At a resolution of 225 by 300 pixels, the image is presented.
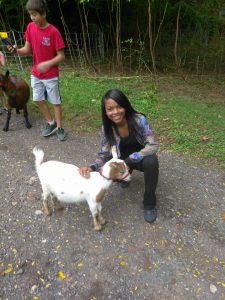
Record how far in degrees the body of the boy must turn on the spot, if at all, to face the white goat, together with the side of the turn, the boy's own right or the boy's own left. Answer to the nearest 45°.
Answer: approximately 45° to the boy's own left

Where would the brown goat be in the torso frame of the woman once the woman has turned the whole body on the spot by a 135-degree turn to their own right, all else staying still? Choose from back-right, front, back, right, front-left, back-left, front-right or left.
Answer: front

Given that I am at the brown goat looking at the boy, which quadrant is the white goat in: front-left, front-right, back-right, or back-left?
front-right

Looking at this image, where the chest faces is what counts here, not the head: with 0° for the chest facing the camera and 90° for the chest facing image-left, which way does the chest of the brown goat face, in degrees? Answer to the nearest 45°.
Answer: approximately 45°

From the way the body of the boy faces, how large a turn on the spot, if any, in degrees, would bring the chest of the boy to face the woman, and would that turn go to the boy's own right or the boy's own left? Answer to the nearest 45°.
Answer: approximately 45° to the boy's own left

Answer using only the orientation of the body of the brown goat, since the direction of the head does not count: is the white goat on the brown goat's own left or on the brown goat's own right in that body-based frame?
on the brown goat's own left

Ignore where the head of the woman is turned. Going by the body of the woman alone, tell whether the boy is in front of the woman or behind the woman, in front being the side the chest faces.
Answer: behind

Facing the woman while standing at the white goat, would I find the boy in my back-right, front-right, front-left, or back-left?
front-left

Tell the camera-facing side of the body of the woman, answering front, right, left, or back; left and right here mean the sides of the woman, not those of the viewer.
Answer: front
